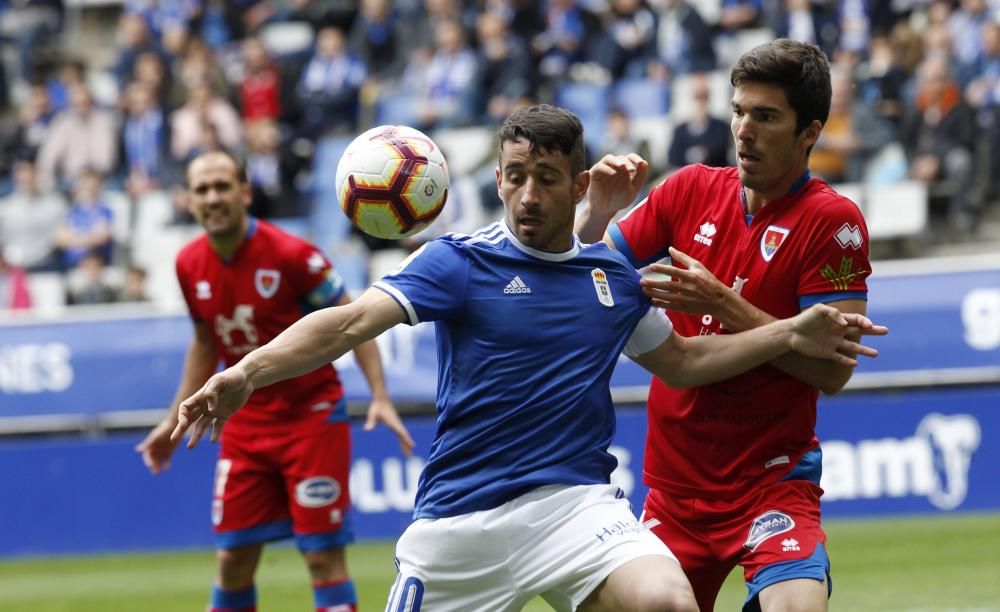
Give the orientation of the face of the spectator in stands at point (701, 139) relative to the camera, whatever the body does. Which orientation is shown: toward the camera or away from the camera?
toward the camera

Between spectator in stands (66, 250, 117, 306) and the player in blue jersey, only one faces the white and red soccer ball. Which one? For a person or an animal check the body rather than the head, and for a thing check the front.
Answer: the spectator in stands

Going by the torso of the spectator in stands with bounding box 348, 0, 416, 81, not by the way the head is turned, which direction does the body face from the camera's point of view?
toward the camera

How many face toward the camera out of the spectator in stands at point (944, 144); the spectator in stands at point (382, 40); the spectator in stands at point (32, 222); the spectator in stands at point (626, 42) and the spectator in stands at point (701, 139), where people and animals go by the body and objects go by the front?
5

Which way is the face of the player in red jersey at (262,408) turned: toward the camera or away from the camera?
toward the camera

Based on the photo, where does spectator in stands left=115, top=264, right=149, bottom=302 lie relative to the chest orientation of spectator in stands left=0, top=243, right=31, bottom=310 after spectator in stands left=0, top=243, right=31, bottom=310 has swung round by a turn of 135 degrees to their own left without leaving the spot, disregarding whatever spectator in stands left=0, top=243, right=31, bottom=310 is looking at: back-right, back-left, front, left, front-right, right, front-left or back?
right

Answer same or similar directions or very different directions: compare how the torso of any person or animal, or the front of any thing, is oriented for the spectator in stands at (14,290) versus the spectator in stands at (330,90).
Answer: same or similar directions

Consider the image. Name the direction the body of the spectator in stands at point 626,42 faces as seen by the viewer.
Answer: toward the camera

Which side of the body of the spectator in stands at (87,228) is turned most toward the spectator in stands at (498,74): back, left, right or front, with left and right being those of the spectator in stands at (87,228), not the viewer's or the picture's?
left

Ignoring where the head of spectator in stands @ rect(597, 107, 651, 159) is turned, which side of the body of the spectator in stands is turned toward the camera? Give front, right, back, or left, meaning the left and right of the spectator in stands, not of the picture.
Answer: front

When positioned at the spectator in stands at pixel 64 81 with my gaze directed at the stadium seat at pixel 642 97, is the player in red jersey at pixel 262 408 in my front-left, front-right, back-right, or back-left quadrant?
front-right

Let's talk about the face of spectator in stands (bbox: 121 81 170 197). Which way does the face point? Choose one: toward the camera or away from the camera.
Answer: toward the camera

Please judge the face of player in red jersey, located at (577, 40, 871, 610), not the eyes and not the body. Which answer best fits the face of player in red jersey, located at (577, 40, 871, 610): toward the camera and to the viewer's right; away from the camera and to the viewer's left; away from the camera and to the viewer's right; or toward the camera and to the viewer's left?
toward the camera and to the viewer's left
